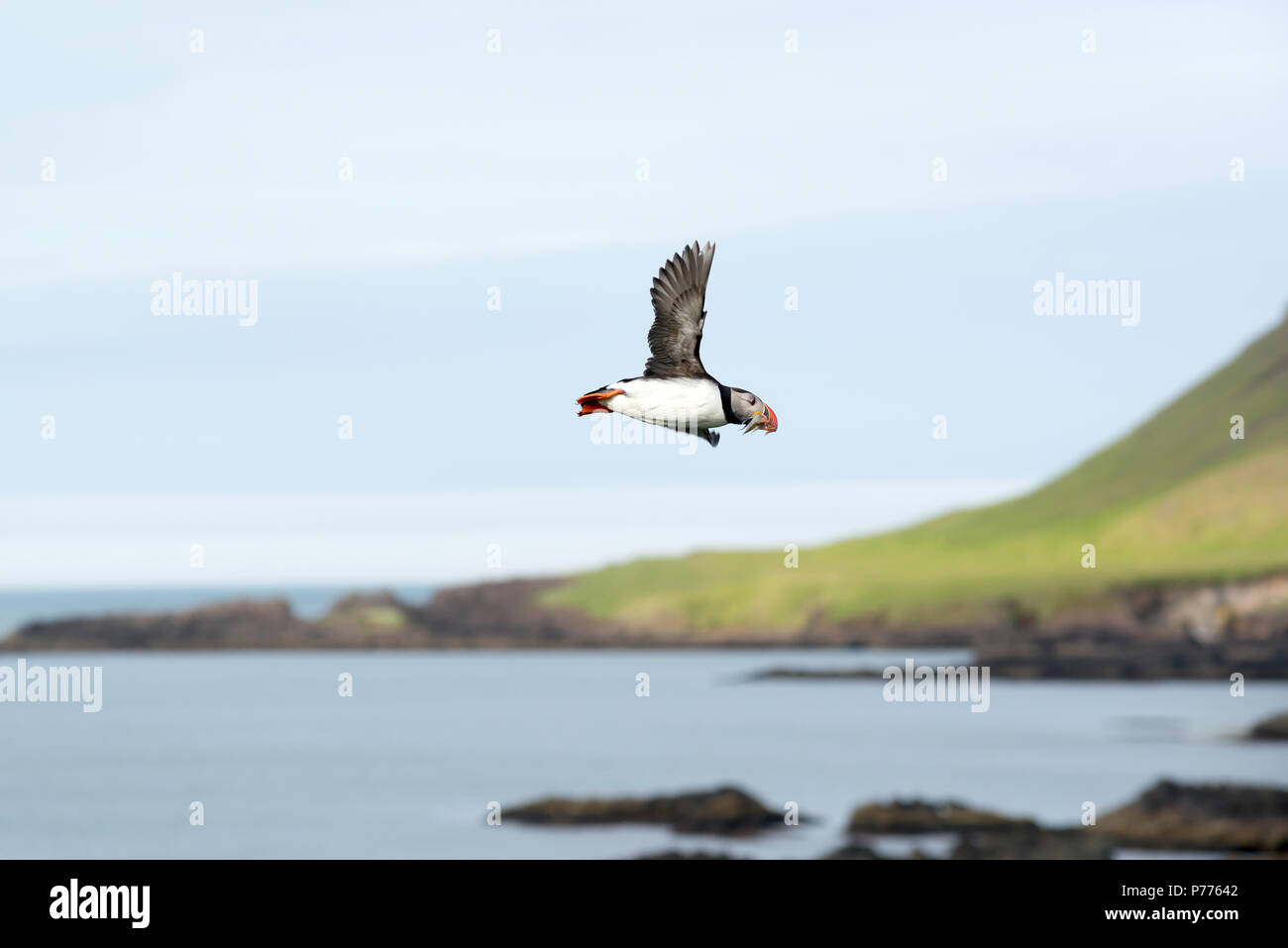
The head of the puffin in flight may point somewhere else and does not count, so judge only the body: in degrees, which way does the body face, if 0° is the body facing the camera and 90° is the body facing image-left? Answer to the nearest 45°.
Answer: approximately 270°
